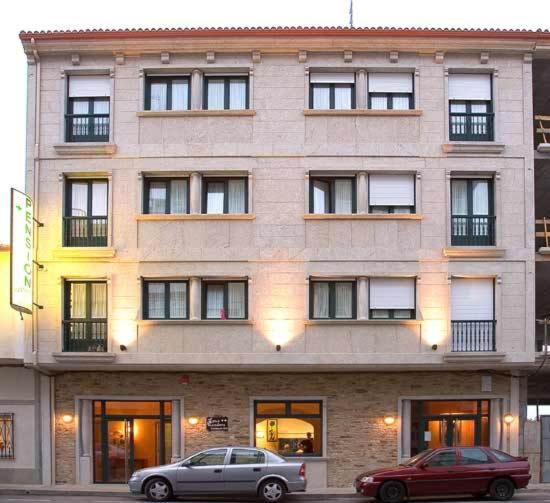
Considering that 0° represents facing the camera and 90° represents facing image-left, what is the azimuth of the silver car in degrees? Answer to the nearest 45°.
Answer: approximately 90°

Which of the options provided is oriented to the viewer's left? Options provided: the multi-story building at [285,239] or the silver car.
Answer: the silver car

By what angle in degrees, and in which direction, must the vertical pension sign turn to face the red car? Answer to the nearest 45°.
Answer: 0° — it already faces it

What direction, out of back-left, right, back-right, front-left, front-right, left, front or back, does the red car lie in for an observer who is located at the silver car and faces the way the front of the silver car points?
back

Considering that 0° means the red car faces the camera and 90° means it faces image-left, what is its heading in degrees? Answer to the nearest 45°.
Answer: approximately 90°

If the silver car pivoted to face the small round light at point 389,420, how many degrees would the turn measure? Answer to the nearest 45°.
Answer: approximately 135° to its right

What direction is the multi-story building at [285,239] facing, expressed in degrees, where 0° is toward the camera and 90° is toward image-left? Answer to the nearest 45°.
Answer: approximately 0°

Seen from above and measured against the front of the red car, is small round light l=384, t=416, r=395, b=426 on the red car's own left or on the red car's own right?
on the red car's own right
